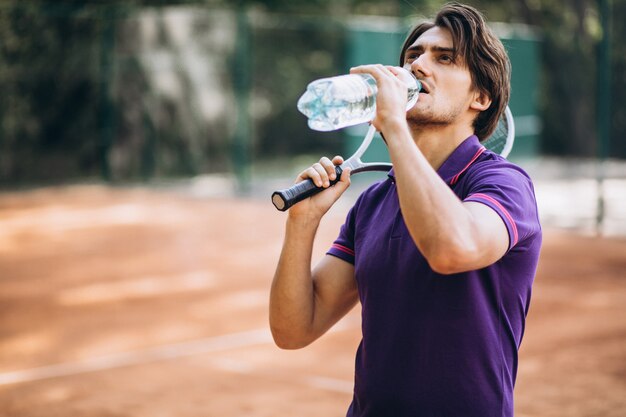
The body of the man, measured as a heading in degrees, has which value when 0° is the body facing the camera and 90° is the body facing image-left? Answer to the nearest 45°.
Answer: approximately 45°
